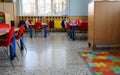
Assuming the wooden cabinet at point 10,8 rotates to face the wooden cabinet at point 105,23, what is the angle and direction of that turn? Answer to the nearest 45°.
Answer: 0° — it already faces it

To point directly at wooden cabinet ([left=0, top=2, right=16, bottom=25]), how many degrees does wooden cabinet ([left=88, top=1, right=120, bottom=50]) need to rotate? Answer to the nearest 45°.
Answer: approximately 45° to its right
